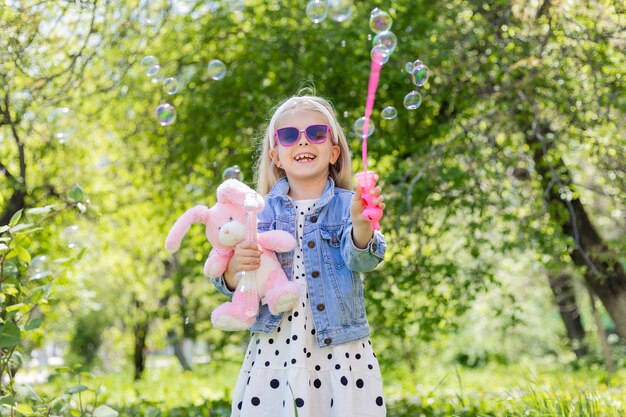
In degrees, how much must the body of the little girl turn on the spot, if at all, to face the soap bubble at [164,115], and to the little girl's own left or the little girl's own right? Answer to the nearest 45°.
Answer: approximately 135° to the little girl's own right

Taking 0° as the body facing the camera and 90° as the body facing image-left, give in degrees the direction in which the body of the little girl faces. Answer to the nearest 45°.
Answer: approximately 0°
